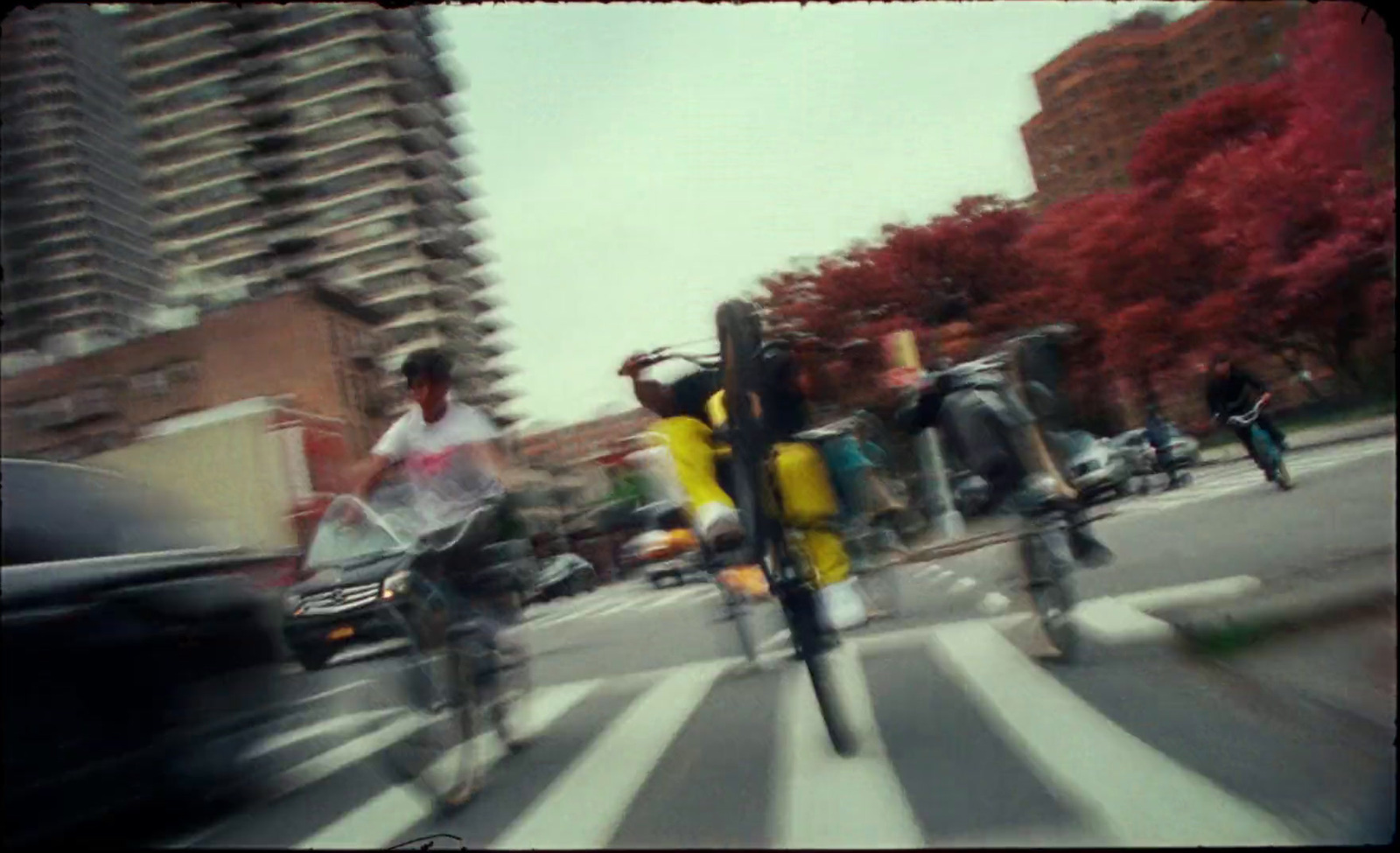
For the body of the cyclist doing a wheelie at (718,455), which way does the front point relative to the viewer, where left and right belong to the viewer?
facing the viewer

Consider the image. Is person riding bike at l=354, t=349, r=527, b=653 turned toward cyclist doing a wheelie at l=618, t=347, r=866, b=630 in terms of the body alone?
no

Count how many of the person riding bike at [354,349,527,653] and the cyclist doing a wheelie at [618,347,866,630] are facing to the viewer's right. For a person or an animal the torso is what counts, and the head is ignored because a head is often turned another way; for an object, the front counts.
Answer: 0

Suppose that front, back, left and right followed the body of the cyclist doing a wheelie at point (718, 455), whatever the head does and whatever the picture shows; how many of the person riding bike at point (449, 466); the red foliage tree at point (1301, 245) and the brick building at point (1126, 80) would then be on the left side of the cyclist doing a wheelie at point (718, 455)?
2

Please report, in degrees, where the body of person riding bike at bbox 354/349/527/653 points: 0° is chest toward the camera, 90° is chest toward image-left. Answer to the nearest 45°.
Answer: approximately 45°

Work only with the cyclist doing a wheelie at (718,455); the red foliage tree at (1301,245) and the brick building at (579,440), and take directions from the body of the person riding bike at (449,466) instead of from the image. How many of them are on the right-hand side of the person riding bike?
0

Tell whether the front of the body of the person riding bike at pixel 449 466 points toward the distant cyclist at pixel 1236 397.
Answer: no

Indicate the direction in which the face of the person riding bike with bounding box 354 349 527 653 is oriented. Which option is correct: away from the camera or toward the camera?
toward the camera
